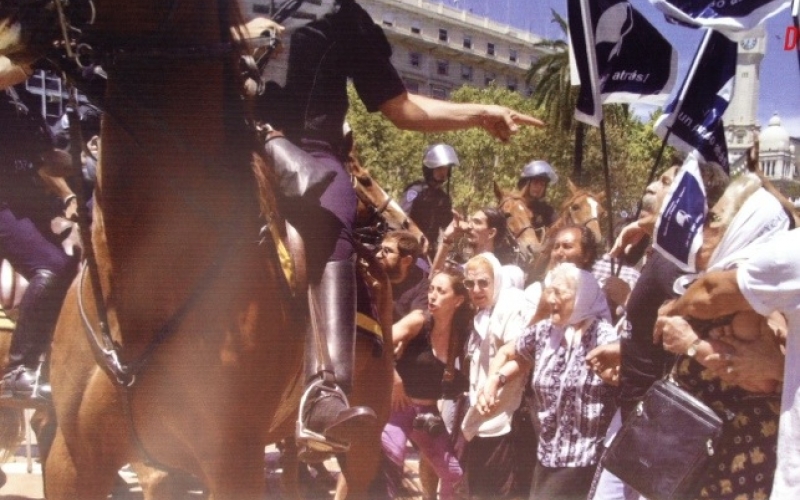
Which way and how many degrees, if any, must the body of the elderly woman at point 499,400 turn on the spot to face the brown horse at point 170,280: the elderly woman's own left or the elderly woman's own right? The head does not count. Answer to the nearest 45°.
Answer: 0° — they already face it

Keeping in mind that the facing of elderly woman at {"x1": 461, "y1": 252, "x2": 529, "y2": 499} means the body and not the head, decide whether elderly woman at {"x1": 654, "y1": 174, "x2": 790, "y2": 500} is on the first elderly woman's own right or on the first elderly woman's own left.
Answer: on the first elderly woman's own left

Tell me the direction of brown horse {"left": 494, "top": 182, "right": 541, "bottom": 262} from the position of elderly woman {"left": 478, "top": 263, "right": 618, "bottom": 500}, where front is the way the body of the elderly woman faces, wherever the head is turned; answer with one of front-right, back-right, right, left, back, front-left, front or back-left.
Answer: back-right

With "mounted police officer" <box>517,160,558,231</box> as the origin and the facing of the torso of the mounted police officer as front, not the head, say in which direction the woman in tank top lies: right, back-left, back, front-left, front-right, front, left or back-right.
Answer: front-right

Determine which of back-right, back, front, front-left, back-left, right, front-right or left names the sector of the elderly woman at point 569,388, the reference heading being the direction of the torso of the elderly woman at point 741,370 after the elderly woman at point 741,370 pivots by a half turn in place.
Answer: back-left

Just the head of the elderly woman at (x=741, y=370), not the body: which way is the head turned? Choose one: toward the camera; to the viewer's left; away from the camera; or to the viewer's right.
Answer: to the viewer's left

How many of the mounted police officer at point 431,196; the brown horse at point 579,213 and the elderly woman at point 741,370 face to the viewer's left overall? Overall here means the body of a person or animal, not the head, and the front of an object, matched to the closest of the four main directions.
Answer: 1

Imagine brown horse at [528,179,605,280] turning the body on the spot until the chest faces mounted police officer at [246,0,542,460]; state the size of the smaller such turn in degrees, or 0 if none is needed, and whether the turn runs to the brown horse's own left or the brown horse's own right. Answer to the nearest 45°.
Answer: approximately 45° to the brown horse's own right

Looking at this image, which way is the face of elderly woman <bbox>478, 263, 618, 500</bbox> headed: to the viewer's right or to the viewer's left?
to the viewer's left

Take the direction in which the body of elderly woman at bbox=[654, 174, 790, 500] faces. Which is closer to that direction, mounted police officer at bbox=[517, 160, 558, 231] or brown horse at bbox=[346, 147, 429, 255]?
the brown horse

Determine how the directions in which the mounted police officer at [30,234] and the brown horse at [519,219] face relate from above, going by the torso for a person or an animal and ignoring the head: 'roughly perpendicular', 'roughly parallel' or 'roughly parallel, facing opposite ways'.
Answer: roughly perpendicular

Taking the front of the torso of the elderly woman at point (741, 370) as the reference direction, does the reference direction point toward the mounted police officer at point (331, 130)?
yes

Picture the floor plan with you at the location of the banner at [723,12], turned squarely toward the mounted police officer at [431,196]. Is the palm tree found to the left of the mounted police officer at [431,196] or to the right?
right

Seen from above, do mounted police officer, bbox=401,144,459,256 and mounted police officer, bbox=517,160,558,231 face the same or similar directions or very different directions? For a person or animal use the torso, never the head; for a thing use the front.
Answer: same or similar directions

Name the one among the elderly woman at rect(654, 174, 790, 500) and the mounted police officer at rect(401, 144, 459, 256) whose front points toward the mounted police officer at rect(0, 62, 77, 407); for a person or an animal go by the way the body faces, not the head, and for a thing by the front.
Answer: the elderly woman

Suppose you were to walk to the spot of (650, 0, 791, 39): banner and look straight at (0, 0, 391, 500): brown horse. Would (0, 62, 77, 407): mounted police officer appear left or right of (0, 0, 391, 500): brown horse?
right

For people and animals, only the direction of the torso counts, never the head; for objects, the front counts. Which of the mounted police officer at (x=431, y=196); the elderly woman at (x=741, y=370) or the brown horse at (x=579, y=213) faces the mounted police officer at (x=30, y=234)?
the elderly woman

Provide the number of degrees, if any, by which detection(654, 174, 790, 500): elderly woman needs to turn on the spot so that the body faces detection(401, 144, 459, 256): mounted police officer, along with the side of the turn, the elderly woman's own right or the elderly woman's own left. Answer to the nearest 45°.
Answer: approximately 45° to the elderly woman's own right

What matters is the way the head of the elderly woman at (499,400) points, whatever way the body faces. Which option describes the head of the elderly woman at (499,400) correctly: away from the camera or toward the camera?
toward the camera

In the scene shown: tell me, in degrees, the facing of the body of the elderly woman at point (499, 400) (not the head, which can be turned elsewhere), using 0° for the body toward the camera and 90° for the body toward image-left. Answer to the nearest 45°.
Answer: approximately 45°
